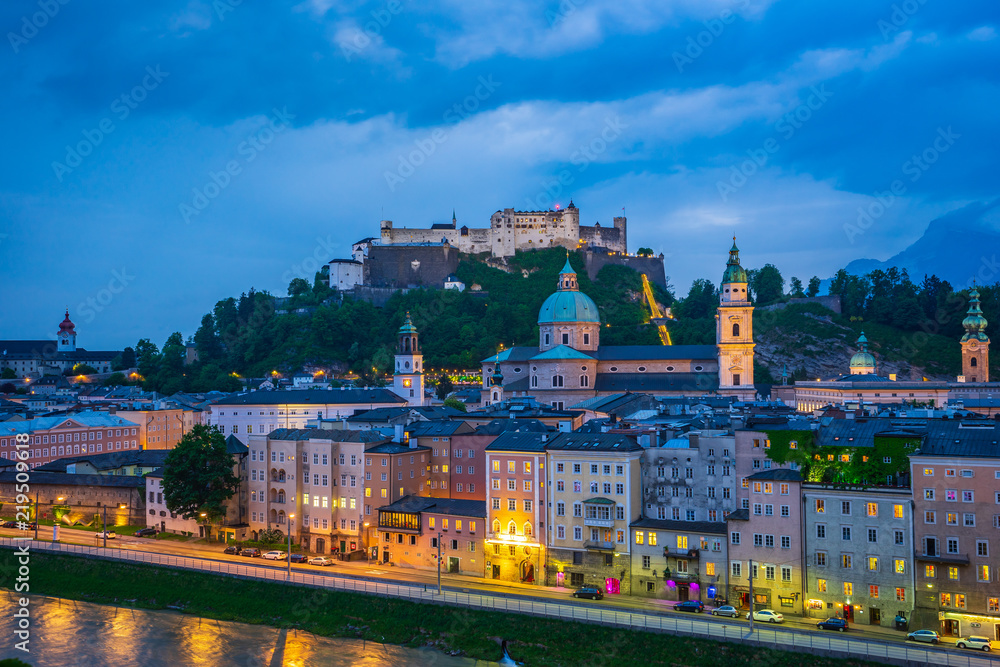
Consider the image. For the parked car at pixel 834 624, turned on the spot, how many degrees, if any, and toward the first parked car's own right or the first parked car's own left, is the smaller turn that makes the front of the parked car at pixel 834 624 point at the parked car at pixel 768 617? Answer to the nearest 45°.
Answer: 0° — it already faces it

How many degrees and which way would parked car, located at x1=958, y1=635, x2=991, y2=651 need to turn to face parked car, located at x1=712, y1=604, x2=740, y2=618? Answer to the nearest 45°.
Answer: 0° — it already faces it

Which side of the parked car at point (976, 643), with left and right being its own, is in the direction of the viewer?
left

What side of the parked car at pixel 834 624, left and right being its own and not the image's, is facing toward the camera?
left
